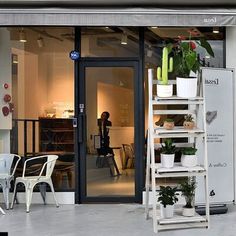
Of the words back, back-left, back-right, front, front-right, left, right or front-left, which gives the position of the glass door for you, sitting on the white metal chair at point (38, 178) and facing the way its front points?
back-left

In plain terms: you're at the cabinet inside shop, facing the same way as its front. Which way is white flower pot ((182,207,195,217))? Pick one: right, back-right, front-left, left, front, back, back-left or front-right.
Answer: front-left

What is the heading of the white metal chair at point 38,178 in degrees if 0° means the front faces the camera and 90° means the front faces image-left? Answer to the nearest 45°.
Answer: approximately 45°

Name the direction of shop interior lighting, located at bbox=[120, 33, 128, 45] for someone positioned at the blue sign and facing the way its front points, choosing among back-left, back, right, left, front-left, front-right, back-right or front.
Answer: left

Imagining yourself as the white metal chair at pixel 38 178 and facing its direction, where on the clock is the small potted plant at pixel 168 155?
The small potted plant is roughly at 9 o'clock from the white metal chair.

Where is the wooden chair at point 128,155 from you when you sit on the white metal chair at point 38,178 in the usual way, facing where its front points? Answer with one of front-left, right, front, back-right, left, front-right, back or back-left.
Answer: back-left

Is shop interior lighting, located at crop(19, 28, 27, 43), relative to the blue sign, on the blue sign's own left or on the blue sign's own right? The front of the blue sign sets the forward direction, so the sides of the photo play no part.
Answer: on the blue sign's own right

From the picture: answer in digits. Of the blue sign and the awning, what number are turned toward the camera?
2

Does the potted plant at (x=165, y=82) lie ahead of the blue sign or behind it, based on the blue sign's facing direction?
ahead

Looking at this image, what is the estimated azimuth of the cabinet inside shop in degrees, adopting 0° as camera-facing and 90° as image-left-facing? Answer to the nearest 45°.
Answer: approximately 0°

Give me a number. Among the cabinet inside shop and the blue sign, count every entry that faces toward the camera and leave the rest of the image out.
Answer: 2
